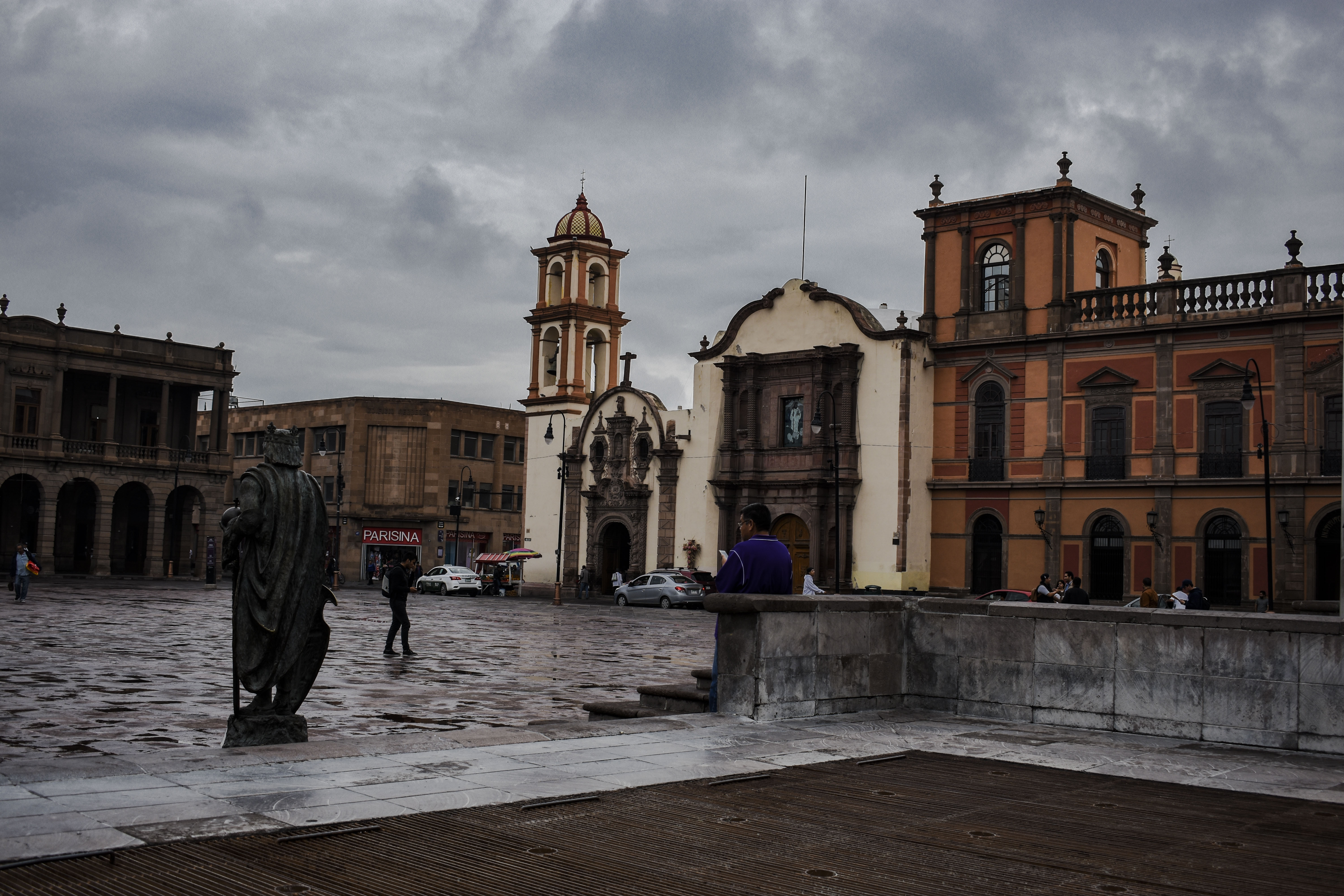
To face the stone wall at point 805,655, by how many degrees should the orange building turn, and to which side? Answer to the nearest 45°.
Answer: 0° — it already faces it

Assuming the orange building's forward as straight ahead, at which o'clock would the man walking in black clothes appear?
The man walking in black clothes is roughly at 1 o'clock from the orange building.

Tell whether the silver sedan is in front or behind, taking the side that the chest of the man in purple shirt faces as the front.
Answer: in front

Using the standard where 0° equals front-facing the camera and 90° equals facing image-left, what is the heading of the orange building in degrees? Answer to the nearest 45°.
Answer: approximately 0°

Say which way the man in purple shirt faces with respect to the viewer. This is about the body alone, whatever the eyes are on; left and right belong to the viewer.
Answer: facing away from the viewer and to the left of the viewer

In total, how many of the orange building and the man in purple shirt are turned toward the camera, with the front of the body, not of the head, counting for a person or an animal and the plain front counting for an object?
1

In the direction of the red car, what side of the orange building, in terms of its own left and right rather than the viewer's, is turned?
front

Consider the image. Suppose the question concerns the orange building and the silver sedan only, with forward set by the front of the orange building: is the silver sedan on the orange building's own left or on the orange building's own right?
on the orange building's own right

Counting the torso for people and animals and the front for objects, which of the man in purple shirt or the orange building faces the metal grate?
the orange building

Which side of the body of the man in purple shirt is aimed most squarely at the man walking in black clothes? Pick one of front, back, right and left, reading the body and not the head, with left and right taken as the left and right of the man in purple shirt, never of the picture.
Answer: front

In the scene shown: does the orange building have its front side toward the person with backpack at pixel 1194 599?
yes

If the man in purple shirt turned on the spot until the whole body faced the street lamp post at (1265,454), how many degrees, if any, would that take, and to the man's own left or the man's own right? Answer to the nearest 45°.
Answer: approximately 90° to the man's own right

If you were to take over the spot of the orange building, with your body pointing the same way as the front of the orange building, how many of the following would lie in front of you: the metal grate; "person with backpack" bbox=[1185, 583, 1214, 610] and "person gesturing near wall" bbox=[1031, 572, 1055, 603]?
3
